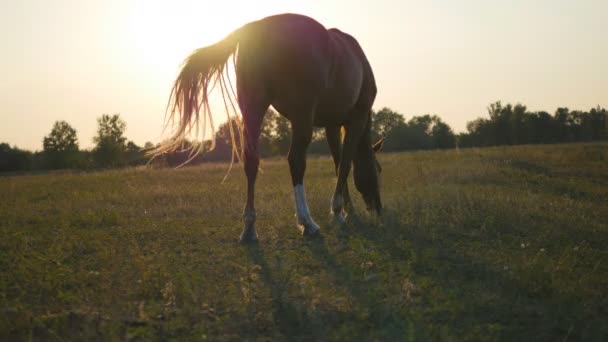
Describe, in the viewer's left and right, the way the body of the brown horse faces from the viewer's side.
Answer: facing away from the viewer and to the right of the viewer
